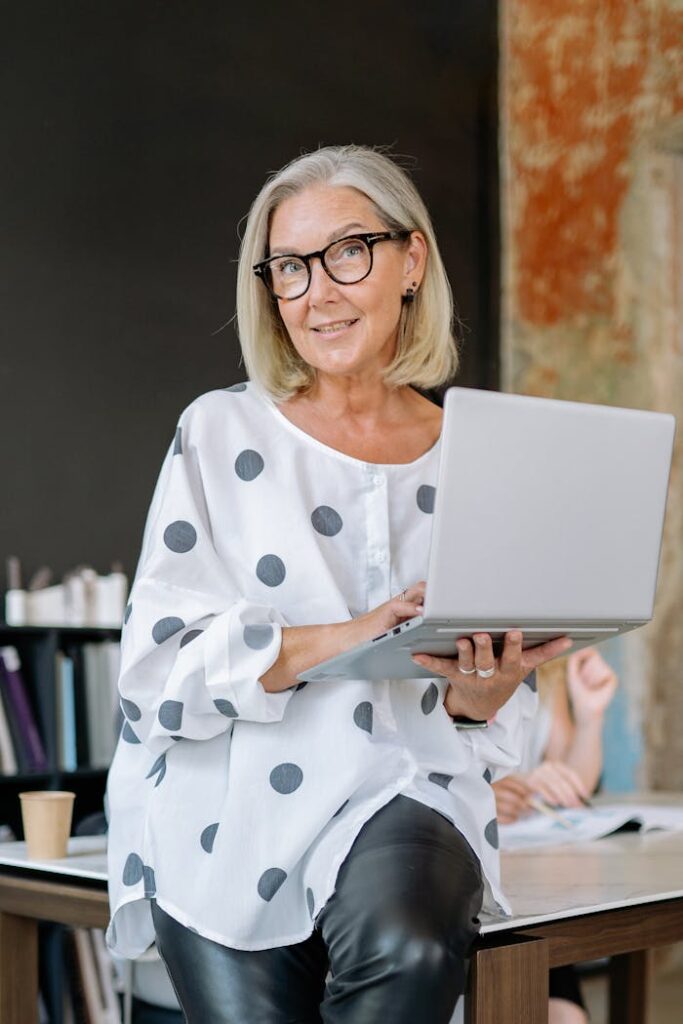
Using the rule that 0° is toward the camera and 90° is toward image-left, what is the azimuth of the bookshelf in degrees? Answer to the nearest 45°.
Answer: approximately 0°

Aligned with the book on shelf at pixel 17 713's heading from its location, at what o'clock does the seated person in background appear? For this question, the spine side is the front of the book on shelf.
The seated person in background is roughly at 10 o'clock from the book on shelf.

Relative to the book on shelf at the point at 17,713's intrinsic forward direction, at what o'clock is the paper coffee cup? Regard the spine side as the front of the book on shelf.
The paper coffee cup is roughly at 12 o'clock from the book on shelf.

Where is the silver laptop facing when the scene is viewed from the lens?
facing away from the viewer and to the left of the viewer

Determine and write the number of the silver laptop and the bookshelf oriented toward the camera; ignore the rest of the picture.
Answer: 1

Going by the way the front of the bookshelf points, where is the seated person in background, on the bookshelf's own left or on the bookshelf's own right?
on the bookshelf's own left

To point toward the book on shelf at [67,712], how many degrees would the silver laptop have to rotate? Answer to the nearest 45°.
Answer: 0° — it already faces it

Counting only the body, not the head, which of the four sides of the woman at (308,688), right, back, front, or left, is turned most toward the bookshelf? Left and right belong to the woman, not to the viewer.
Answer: back
